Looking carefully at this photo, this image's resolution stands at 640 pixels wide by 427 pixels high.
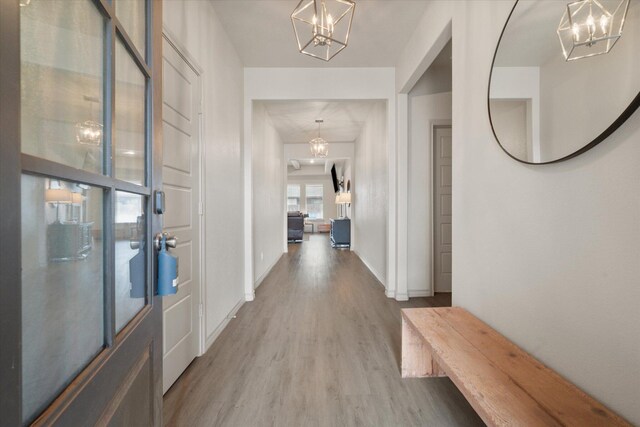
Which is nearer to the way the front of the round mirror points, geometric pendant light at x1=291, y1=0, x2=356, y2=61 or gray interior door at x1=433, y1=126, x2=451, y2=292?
the geometric pendant light

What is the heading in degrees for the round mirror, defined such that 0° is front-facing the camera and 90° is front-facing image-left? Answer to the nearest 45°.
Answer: approximately 45°

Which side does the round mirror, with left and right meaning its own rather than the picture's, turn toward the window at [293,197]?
right

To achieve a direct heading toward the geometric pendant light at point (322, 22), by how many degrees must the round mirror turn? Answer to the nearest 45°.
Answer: approximately 45° to its right

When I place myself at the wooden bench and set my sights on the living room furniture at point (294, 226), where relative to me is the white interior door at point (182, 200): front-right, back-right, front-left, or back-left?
front-left

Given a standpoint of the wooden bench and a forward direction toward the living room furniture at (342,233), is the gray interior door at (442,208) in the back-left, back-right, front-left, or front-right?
front-right

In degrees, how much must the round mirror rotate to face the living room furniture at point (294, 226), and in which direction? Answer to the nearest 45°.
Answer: approximately 90° to its right

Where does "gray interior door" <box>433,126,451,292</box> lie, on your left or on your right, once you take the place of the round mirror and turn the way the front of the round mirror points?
on your right

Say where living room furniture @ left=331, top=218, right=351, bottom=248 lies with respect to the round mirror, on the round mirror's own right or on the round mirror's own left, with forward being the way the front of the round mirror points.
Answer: on the round mirror's own right

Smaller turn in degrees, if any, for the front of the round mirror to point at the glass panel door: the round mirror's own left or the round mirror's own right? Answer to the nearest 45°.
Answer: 0° — it already faces it

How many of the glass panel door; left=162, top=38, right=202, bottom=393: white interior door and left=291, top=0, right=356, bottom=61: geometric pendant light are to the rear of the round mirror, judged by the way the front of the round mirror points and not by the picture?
0

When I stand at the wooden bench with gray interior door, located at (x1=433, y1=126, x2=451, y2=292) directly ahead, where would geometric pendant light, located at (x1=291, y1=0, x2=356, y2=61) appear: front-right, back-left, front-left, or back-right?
front-left

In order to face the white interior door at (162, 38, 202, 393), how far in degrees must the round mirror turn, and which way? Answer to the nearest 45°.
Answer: approximately 45° to its right

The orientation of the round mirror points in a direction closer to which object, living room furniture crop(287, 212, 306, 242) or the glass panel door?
the glass panel door

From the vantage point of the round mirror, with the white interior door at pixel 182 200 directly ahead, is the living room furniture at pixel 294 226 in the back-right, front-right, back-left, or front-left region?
front-right

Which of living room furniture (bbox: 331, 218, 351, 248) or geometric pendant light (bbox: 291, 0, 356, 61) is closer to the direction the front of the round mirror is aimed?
the geometric pendant light
